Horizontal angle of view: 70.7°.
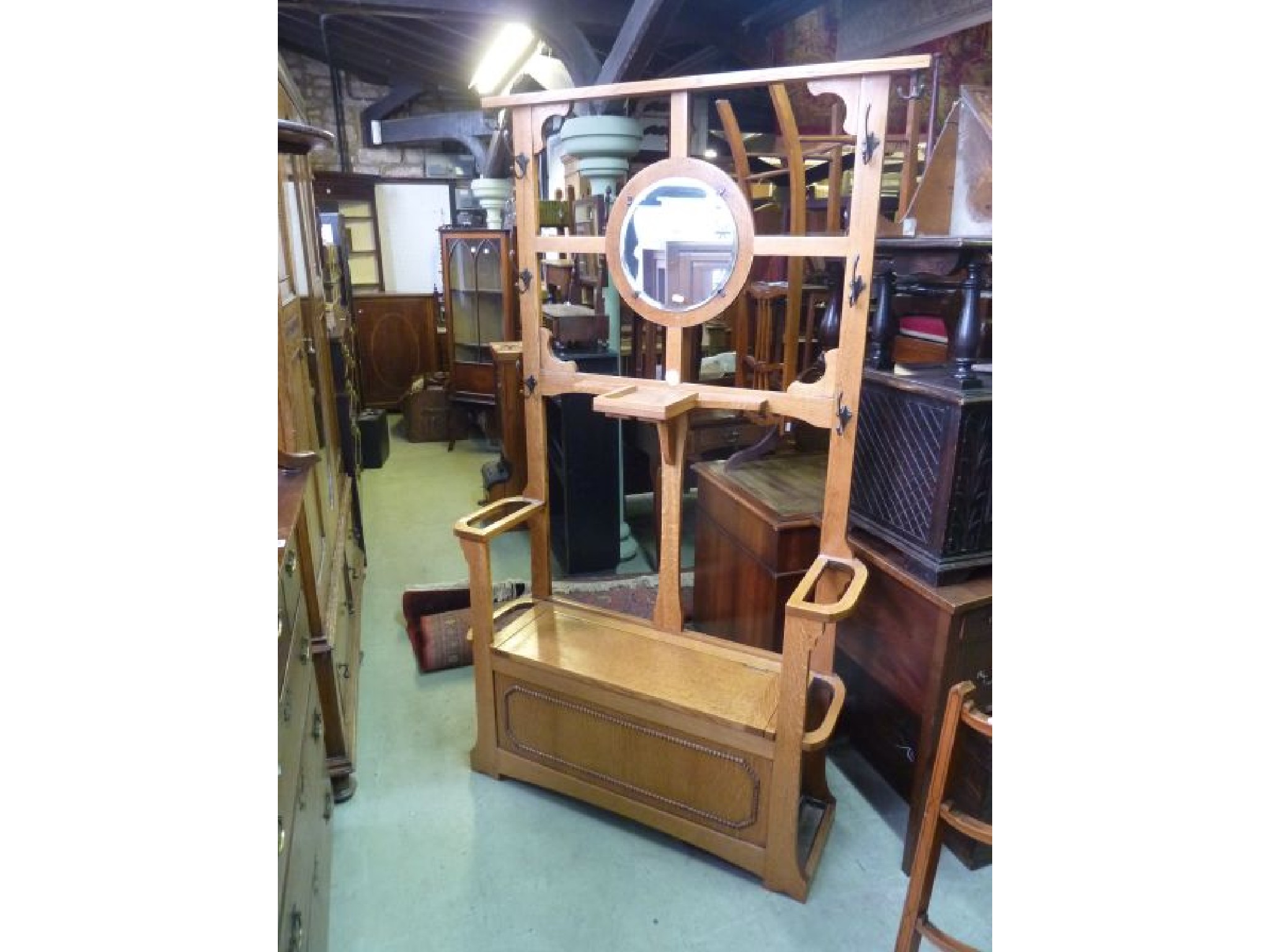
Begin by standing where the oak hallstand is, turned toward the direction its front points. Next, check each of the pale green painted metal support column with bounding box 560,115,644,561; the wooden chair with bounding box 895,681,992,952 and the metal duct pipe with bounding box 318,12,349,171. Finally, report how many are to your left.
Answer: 1

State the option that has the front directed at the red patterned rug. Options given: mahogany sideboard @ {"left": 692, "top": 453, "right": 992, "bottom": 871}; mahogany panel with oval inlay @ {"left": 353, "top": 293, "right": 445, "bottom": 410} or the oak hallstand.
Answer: mahogany panel with oval inlay @ {"left": 353, "top": 293, "right": 445, "bottom": 410}

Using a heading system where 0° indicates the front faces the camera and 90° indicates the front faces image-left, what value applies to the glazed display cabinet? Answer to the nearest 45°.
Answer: approximately 0°

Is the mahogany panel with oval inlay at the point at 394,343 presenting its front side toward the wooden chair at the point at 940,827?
yes

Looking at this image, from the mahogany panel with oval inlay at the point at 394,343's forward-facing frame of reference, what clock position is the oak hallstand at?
The oak hallstand is roughly at 12 o'clock from the mahogany panel with oval inlay.

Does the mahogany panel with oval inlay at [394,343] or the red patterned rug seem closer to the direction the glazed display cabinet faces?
the red patterned rug

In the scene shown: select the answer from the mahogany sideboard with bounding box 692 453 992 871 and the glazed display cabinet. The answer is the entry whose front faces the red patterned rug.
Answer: the glazed display cabinet
